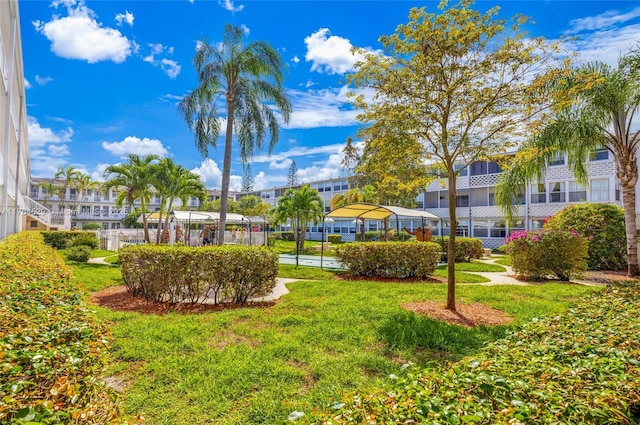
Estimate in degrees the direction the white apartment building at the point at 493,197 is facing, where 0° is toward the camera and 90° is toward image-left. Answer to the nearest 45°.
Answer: approximately 45°

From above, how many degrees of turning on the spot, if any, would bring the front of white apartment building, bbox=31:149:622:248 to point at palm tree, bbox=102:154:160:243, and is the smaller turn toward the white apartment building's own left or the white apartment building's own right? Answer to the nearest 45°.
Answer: approximately 45° to the white apartment building's own right

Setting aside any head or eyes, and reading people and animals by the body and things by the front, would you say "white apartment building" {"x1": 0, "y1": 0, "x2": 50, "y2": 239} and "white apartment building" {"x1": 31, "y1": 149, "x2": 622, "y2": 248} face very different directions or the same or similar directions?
very different directions

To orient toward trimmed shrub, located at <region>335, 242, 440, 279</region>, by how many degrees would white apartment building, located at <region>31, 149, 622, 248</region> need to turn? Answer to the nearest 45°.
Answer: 0° — it already faces it

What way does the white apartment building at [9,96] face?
to the viewer's right

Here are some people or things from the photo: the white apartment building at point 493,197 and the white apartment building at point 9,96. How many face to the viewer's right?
1
